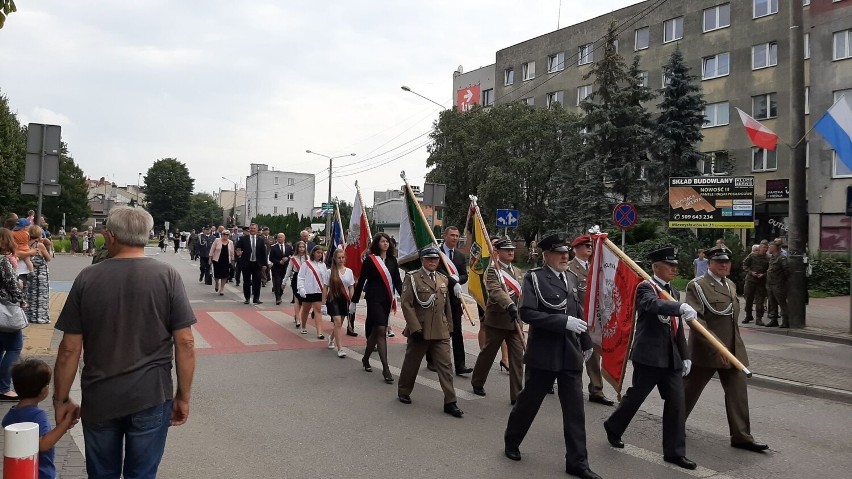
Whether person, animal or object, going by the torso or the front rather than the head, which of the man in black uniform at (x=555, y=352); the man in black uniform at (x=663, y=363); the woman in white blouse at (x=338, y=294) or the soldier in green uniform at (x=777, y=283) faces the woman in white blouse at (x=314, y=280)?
the soldier in green uniform

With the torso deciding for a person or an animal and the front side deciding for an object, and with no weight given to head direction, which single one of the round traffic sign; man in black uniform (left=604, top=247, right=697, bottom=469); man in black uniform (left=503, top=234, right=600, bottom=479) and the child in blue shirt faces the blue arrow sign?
the child in blue shirt

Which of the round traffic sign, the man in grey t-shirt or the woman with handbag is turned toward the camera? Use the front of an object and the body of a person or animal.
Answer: the round traffic sign

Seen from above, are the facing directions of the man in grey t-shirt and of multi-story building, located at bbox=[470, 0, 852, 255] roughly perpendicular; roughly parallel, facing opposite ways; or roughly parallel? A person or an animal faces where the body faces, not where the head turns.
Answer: roughly perpendicular

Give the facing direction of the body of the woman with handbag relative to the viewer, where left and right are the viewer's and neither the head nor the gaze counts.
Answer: facing to the right of the viewer

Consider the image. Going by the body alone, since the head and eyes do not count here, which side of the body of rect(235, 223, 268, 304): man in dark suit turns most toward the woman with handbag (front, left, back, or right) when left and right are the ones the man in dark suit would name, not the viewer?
front

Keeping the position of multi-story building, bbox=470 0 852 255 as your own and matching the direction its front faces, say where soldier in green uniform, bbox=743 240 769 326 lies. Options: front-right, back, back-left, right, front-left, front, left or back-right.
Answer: front-left

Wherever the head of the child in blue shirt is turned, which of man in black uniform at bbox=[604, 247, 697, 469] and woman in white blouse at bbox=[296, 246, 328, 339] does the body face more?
the woman in white blouse

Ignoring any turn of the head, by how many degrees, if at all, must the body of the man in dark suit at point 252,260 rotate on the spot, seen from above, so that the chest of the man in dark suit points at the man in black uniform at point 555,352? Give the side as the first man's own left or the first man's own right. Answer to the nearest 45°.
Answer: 0° — they already face them

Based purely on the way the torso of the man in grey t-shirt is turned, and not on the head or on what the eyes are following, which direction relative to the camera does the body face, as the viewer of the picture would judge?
away from the camera

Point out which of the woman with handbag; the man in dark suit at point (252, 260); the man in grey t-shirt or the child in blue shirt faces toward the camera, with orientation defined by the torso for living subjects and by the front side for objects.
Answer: the man in dark suit

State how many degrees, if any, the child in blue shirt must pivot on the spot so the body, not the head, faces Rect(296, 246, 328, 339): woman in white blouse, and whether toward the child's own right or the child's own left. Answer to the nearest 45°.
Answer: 0° — they already face them

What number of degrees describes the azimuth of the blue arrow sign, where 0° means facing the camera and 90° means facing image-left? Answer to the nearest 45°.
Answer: approximately 0°

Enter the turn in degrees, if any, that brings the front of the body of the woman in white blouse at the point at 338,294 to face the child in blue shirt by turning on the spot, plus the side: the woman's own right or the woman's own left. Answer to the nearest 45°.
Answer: approximately 45° to the woman's own right
